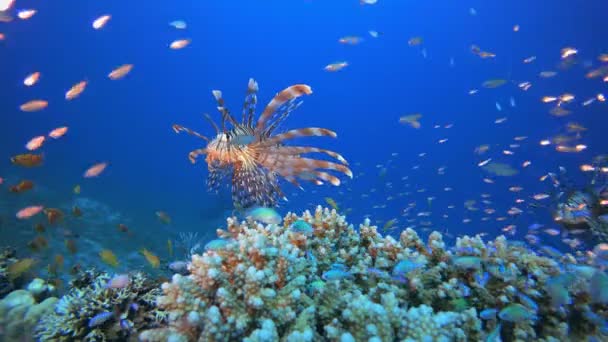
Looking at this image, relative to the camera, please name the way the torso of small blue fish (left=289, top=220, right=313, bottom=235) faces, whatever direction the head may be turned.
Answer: to the viewer's left

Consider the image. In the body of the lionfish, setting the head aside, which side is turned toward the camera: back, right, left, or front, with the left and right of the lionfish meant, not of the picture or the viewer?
left

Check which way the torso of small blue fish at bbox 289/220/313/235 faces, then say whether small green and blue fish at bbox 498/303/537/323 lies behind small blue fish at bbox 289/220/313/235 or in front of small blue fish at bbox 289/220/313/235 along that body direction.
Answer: behind

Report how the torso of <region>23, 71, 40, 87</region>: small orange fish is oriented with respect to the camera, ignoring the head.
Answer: to the viewer's left

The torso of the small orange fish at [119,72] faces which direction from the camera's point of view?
to the viewer's left
